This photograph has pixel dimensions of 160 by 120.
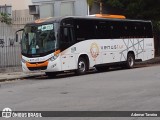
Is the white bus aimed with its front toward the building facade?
no

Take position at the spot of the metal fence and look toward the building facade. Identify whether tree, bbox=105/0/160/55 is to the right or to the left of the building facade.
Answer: right

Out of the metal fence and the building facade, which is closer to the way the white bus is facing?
the metal fence

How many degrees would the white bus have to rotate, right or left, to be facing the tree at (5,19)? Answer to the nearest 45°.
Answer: approximately 90° to its right

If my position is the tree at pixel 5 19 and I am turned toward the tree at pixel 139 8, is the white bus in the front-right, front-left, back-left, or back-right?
front-right

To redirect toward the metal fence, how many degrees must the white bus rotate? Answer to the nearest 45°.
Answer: approximately 90° to its right

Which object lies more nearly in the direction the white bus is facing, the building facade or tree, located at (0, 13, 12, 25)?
the tree

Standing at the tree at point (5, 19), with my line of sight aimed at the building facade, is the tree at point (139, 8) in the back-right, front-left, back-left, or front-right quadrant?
front-right

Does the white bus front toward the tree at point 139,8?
no

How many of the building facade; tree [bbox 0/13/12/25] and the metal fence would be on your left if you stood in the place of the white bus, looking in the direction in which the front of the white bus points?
0

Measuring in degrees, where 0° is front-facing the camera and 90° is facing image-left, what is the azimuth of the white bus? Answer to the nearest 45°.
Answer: approximately 45°
